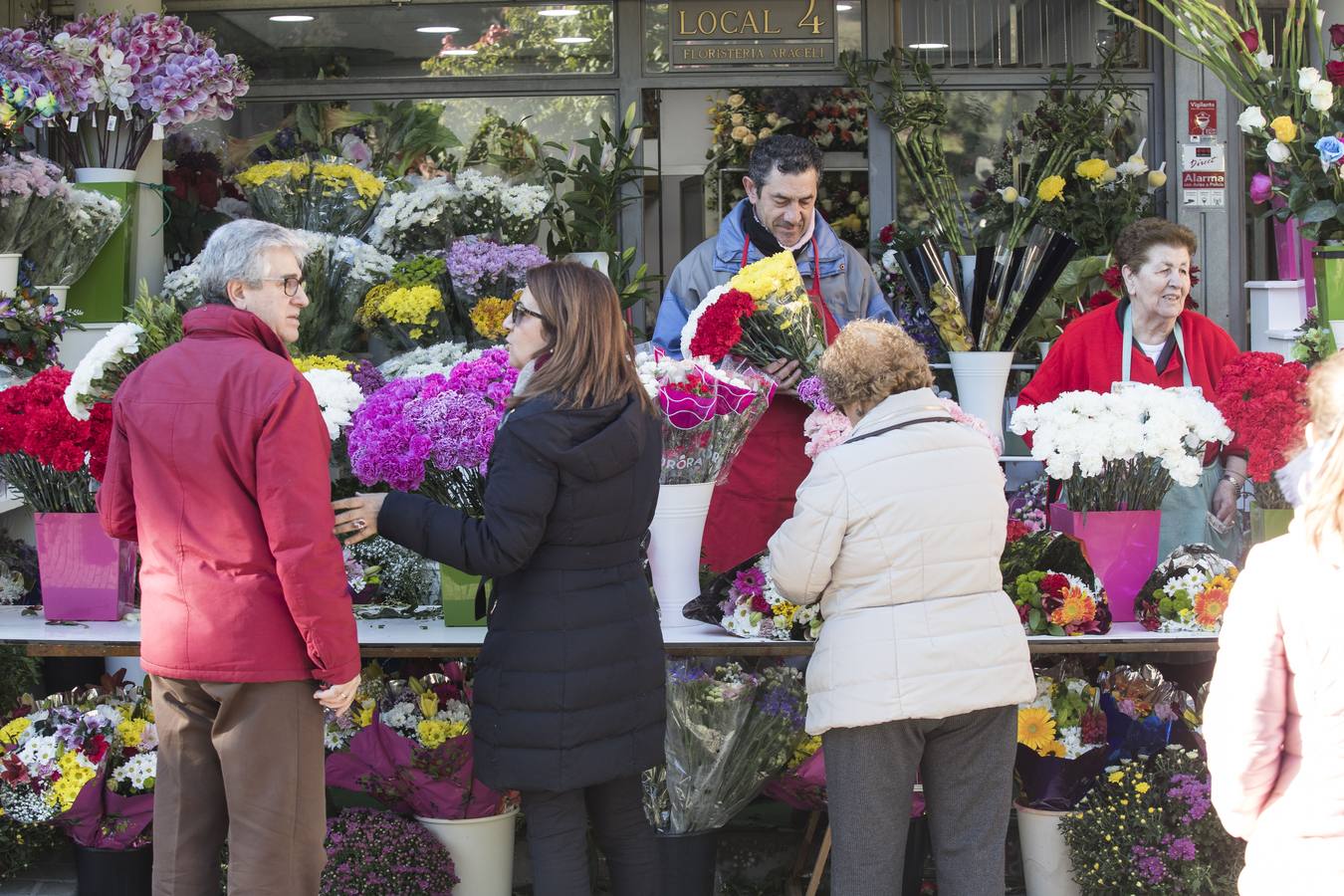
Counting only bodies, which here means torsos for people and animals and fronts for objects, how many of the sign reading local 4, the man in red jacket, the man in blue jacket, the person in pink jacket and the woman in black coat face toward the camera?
2

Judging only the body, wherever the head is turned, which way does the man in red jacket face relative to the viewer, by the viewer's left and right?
facing away from the viewer and to the right of the viewer

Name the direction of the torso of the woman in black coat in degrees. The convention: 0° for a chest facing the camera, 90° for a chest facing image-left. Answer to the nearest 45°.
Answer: approximately 135°

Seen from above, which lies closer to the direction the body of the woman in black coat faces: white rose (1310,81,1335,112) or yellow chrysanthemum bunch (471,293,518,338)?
the yellow chrysanthemum bunch

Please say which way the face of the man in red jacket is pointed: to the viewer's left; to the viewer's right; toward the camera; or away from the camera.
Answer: to the viewer's right

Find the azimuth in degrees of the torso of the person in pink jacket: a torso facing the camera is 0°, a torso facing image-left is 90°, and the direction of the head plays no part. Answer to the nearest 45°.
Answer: approximately 135°

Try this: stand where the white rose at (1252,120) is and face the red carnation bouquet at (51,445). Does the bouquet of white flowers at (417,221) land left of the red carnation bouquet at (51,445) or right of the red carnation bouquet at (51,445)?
right
